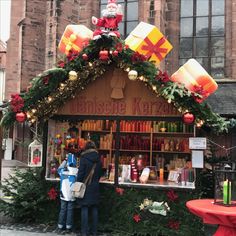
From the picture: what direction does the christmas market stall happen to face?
toward the camera

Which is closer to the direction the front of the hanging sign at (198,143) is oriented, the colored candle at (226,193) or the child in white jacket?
the colored candle

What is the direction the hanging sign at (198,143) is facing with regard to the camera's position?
facing the viewer

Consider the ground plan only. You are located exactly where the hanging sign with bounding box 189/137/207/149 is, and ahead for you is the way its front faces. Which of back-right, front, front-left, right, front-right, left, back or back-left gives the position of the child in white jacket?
right
